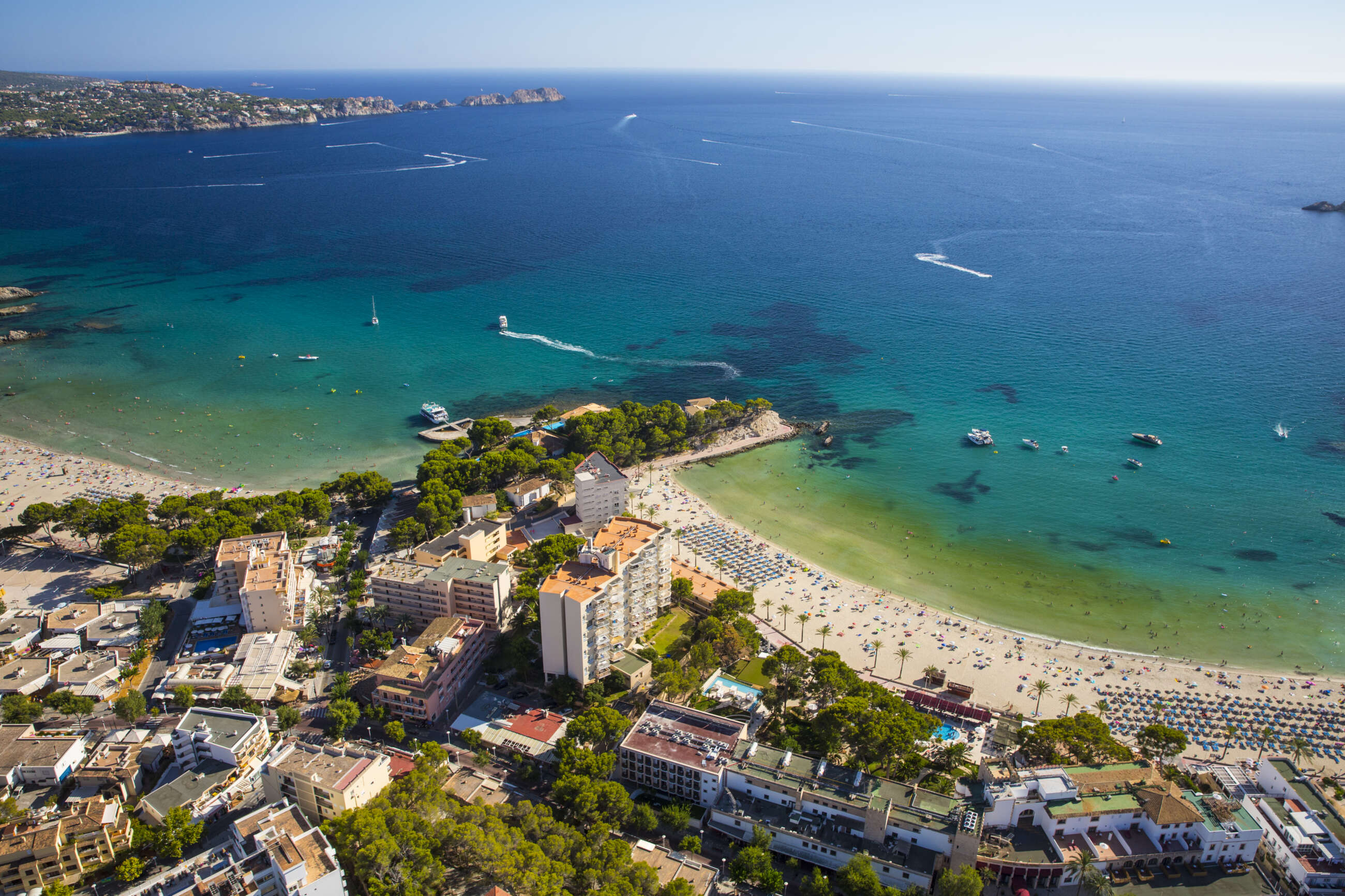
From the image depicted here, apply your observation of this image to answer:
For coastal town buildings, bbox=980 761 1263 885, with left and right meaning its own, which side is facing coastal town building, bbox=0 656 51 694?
right

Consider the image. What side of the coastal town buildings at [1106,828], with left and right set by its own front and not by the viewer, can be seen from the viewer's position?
front

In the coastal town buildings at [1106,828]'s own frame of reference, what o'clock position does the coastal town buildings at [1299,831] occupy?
the coastal town buildings at [1299,831] is roughly at 8 o'clock from the coastal town buildings at [1106,828].

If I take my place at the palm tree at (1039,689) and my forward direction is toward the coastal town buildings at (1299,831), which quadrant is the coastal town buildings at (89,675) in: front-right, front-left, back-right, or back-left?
back-right

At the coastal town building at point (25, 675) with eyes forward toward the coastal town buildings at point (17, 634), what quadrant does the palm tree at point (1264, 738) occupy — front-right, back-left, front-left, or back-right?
back-right

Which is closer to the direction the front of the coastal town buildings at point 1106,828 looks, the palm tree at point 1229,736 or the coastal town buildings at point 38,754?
the coastal town buildings

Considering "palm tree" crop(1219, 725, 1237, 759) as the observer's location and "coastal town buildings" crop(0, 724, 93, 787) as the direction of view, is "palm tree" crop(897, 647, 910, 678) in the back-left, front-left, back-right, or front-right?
front-right

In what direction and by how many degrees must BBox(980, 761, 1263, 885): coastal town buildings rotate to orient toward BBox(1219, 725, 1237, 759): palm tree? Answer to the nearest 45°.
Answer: approximately 180°

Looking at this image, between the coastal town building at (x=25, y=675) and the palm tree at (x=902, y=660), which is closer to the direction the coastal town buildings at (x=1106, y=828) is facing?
the coastal town building

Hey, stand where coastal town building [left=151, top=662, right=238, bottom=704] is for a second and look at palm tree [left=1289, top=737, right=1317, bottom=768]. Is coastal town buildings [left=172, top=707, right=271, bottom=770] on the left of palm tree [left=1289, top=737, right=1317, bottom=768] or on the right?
right

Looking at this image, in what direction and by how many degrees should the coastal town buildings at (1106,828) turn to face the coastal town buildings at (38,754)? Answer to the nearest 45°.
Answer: approximately 45° to its right
